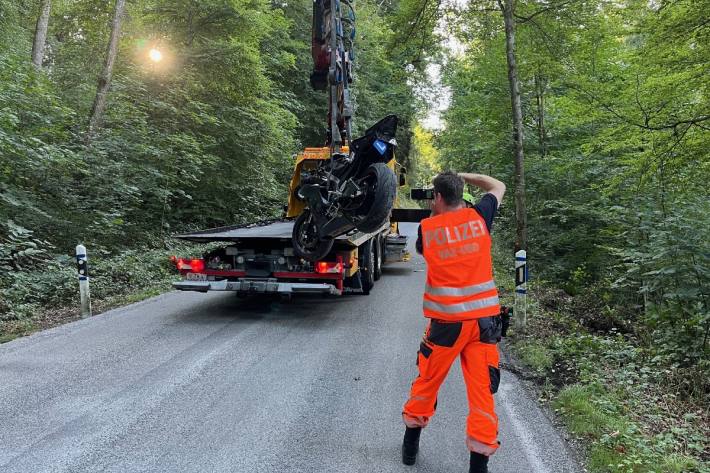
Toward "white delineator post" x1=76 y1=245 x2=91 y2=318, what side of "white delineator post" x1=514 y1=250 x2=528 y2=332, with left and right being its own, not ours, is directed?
right

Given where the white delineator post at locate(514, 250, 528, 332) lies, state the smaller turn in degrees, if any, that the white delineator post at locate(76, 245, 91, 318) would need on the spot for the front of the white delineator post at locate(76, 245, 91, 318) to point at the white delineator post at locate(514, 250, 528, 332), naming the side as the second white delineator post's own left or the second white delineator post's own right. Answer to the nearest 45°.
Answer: approximately 45° to the second white delineator post's own left

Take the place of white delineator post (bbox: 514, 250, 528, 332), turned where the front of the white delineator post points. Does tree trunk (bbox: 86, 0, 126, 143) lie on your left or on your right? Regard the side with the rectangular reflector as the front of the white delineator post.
on your right

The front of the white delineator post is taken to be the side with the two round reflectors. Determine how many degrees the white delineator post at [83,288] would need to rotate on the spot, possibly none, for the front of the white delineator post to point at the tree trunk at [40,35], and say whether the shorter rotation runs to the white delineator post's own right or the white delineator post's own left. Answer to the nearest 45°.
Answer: approximately 180°

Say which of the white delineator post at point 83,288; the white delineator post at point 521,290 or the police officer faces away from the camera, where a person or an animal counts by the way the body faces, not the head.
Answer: the police officer

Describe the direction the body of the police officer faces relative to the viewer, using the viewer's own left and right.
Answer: facing away from the viewer

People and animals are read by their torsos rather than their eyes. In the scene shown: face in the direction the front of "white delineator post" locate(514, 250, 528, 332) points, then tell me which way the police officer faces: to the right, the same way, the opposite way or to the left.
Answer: the opposite way

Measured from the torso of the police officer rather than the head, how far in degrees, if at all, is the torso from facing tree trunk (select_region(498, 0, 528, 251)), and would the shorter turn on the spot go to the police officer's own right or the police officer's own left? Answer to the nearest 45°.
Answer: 0° — they already face it

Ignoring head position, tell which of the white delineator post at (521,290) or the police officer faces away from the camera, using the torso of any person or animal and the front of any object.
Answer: the police officer
